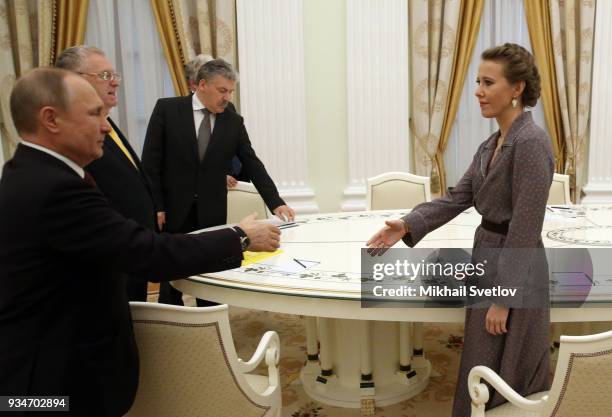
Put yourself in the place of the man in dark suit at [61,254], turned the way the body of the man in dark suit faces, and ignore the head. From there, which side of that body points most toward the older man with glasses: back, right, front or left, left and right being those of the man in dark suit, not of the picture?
left

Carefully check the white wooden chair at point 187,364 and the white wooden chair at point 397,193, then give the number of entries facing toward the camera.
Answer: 1

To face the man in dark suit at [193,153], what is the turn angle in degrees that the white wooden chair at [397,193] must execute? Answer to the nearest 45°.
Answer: approximately 45° to its right

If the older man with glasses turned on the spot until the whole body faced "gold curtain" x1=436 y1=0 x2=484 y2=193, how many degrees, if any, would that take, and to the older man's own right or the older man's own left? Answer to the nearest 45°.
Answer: approximately 90° to the older man's own left

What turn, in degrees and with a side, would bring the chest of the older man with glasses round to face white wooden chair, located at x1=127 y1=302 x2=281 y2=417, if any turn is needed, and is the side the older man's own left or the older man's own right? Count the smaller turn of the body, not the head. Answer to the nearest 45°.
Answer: approximately 45° to the older man's own right

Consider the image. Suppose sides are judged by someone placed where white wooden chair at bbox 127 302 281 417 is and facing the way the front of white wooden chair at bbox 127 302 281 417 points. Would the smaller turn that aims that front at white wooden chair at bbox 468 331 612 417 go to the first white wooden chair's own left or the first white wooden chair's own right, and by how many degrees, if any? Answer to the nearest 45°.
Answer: approximately 90° to the first white wooden chair's own right

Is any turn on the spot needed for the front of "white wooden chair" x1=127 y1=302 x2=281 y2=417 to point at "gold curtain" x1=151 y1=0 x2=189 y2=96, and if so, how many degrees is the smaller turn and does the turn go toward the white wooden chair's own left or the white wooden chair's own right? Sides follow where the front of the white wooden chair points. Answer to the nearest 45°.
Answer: approximately 45° to the white wooden chair's own left

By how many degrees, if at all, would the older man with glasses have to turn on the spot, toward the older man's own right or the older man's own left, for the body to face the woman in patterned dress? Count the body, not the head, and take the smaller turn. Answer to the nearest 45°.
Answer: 0° — they already face them

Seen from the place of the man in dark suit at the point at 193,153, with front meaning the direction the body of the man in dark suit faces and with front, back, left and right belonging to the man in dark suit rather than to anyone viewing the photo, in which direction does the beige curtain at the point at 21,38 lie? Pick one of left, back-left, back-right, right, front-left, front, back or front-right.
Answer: back

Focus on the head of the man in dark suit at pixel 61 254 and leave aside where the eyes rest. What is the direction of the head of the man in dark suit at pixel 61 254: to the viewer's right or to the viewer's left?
to the viewer's right

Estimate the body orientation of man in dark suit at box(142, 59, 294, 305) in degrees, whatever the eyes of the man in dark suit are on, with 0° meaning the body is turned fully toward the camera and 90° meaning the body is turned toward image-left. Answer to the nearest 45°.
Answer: approximately 315°

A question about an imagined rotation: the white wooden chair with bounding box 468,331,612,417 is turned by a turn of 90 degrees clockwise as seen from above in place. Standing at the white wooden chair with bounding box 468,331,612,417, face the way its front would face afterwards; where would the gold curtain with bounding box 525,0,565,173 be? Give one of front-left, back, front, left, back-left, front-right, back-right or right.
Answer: front-left

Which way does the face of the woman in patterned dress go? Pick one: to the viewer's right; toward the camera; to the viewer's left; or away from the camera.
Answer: to the viewer's left

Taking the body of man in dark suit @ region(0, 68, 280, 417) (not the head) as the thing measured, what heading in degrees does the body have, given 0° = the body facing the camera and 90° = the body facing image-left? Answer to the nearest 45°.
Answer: approximately 270°

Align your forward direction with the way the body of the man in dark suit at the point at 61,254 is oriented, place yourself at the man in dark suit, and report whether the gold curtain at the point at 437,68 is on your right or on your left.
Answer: on your left
